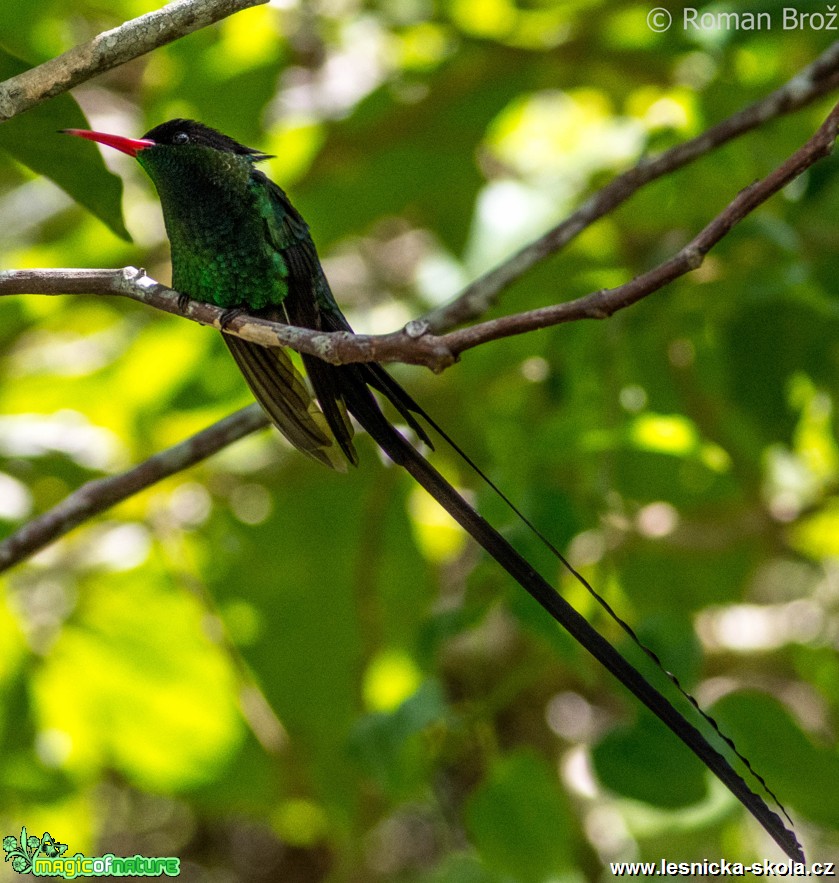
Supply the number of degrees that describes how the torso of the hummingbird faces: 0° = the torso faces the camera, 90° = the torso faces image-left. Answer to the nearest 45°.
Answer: approximately 90°
